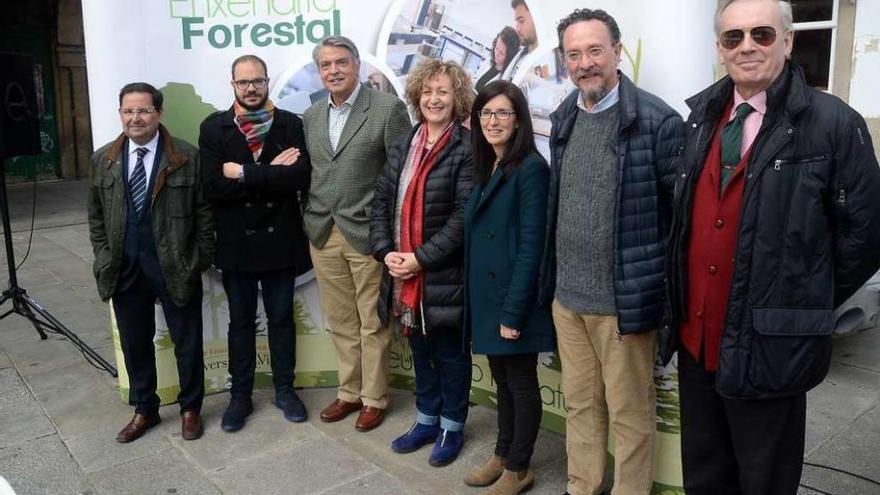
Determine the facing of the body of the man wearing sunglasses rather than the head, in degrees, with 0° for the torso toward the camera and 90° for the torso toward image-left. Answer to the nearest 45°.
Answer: approximately 45°

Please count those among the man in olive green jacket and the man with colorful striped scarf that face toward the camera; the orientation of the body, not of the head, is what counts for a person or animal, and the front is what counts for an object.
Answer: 2

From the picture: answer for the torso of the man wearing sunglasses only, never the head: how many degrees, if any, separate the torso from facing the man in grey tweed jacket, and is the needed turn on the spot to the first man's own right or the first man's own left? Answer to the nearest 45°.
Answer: approximately 90° to the first man's own right

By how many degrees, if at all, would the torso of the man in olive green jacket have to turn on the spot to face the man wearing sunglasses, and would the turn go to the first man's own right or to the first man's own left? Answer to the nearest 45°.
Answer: approximately 45° to the first man's own left

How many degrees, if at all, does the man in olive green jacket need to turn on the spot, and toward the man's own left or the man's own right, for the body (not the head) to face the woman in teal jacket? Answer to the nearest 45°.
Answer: approximately 45° to the man's own left

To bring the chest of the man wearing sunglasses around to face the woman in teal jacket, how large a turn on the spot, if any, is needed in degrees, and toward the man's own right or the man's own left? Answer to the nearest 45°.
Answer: approximately 90° to the man's own right

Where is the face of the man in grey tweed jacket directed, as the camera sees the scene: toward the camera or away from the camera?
toward the camera

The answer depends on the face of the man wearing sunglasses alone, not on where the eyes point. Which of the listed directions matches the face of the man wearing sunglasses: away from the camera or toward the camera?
toward the camera

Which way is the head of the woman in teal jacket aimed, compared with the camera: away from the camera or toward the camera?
toward the camera

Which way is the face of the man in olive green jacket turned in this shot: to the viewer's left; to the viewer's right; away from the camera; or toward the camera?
toward the camera

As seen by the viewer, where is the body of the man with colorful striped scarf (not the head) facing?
toward the camera

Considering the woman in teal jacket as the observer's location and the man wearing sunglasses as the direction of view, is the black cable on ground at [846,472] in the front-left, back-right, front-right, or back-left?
front-left

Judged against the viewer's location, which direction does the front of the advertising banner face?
facing the viewer

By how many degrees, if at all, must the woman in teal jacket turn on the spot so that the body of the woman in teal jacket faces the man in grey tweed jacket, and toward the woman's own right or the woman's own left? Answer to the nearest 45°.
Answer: approximately 90° to the woman's own right

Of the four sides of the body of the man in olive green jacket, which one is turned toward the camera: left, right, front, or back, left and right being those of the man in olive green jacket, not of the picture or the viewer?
front
